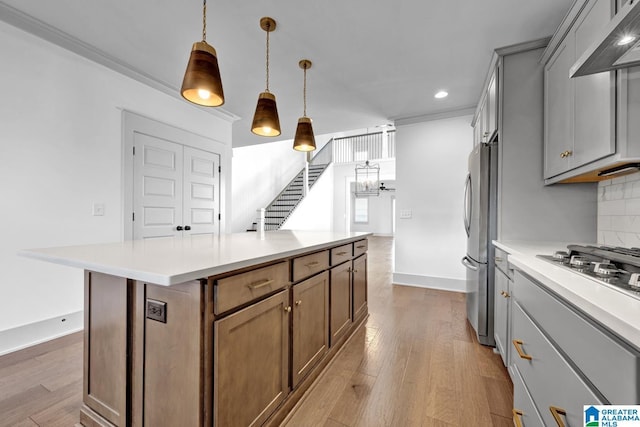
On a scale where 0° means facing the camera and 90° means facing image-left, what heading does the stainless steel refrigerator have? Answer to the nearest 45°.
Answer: approximately 90°

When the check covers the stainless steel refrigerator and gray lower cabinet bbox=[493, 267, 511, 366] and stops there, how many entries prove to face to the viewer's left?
2

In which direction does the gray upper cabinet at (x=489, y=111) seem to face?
to the viewer's left

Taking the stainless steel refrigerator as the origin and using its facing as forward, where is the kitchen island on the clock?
The kitchen island is roughly at 10 o'clock from the stainless steel refrigerator.

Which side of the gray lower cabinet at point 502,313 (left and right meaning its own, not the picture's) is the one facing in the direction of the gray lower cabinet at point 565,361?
left

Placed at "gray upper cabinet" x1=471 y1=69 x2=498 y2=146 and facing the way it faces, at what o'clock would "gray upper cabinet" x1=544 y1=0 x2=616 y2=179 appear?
"gray upper cabinet" x1=544 y1=0 x2=616 y2=179 is roughly at 8 o'clock from "gray upper cabinet" x1=471 y1=69 x2=498 y2=146.
